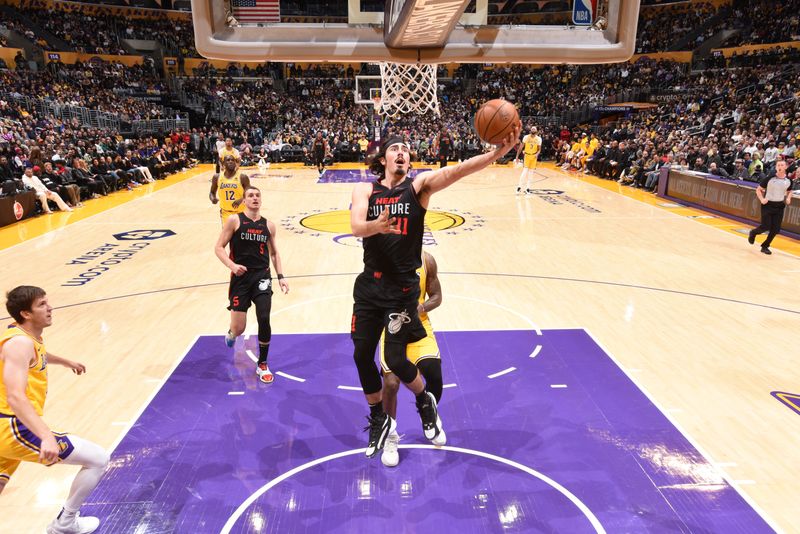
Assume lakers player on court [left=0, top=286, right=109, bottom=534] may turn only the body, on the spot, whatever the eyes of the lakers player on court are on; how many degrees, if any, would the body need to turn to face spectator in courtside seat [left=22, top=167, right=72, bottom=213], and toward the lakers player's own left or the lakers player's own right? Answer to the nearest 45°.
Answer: approximately 90° to the lakers player's own left

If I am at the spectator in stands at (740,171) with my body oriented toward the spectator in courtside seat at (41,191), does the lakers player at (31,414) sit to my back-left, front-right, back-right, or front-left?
front-left

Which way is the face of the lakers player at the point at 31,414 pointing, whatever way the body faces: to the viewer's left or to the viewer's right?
to the viewer's right

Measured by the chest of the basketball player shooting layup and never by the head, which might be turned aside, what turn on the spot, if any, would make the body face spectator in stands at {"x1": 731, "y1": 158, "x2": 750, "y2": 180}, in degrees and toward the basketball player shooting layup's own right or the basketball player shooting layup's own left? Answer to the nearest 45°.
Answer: approximately 135° to the basketball player shooting layup's own left

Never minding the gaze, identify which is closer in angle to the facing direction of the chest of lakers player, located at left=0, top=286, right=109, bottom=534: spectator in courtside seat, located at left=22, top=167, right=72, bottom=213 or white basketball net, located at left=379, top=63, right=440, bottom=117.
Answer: the white basketball net

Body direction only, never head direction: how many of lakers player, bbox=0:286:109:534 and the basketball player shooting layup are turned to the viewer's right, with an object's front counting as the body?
1

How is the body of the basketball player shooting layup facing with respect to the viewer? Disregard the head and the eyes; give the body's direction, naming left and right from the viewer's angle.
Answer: facing the viewer

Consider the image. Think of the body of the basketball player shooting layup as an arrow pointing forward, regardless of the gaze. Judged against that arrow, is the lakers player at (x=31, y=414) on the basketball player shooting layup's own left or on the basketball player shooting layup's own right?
on the basketball player shooting layup's own right

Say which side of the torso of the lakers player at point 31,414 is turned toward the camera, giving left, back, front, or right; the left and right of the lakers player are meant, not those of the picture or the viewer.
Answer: right

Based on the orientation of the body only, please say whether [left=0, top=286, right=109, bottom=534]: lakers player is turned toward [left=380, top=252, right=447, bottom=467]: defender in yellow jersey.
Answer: yes

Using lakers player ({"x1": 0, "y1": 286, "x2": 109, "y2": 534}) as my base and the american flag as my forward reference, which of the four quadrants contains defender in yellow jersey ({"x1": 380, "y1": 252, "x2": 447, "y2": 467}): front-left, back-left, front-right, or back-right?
front-right

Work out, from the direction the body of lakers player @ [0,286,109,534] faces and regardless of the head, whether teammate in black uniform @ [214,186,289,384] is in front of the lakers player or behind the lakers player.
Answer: in front

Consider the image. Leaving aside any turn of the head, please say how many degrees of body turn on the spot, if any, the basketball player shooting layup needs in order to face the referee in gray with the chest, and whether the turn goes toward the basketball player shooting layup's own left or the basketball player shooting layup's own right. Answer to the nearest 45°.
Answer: approximately 135° to the basketball player shooting layup's own left
